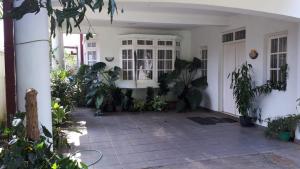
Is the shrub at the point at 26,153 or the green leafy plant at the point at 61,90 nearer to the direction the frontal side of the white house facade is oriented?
the shrub

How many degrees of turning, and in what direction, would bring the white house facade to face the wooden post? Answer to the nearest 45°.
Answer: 0° — it already faces it

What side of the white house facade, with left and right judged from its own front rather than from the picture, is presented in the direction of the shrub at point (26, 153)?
front

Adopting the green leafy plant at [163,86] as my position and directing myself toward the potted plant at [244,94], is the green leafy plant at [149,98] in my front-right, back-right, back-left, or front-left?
back-right

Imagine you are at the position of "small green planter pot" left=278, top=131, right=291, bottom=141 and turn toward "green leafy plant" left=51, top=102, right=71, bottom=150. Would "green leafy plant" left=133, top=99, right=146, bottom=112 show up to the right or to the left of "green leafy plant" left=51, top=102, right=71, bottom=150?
right

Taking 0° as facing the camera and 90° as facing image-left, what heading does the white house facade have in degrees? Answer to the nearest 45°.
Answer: approximately 0°

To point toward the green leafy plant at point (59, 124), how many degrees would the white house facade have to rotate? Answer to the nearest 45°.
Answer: approximately 45° to its right

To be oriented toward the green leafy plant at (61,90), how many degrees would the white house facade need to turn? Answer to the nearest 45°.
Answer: approximately 90° to its right

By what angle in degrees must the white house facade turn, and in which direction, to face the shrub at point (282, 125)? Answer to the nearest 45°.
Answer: approximately 45° to its left
